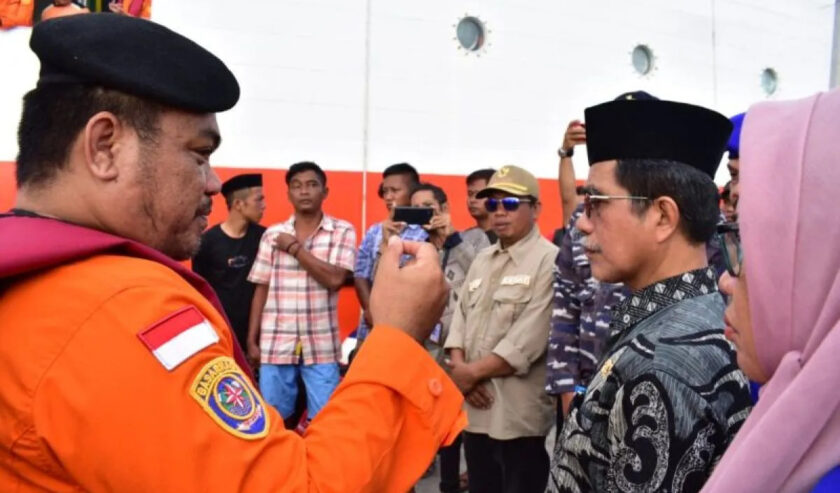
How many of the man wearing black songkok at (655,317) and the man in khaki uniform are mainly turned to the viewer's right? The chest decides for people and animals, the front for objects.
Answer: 0

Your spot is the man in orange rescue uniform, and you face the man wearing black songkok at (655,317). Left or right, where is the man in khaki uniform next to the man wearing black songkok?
left

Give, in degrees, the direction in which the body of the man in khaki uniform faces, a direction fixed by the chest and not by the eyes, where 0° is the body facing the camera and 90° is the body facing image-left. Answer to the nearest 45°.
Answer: approximately 45°

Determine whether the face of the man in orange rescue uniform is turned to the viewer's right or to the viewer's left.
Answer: to the viewer's right

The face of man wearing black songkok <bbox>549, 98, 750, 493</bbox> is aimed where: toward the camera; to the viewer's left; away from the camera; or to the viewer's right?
to the viewer's left

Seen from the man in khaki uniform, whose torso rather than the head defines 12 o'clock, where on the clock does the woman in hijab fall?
The woman in hijab is roughly at 10 o'clock from the man in khaki uniform.

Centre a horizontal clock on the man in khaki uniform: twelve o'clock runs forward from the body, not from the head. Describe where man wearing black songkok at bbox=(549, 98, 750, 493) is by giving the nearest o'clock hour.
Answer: The man wearing black songkok is roughly at 10 o'clock from the man in khaki uniform.

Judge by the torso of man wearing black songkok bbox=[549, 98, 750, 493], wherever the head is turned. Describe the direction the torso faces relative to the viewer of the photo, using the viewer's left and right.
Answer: facing to the left of the viewer

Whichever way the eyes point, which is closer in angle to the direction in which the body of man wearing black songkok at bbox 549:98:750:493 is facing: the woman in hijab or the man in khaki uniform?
the man in khaki uniform
